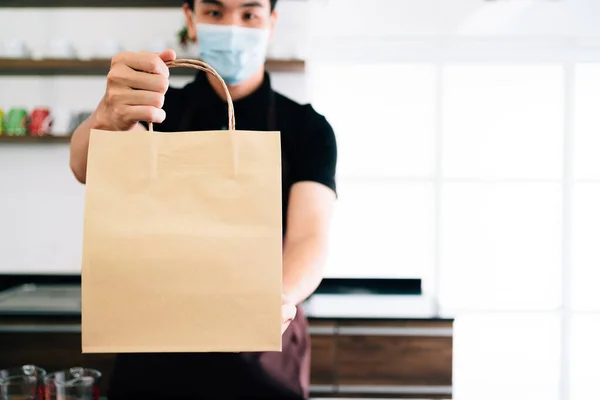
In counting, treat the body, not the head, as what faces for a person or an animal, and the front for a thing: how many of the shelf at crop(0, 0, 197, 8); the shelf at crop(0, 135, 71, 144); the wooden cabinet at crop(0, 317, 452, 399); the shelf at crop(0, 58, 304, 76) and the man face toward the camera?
5

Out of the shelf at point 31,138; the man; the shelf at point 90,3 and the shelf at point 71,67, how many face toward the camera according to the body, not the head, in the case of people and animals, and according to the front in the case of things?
4

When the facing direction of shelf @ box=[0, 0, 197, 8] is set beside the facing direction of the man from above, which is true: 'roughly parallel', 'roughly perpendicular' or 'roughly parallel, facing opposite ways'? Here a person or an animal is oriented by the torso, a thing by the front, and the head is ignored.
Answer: roughly parallel

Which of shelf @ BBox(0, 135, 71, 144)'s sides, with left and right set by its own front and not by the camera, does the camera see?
front

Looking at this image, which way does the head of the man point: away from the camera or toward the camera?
toward the camera

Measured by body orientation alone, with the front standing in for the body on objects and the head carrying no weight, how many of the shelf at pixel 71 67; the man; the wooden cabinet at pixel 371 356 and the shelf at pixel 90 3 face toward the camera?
4

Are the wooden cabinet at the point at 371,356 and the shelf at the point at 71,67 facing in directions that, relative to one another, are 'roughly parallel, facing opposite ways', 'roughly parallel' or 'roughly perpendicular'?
roughly parallel

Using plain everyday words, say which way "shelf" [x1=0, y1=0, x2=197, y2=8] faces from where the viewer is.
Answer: facing the viewer

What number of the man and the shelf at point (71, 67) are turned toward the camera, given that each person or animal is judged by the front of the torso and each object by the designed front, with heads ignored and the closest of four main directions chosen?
2

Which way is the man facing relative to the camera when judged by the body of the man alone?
toward the camera

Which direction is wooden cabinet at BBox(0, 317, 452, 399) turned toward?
toward the camera

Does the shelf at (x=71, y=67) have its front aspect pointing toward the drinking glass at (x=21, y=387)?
yes
